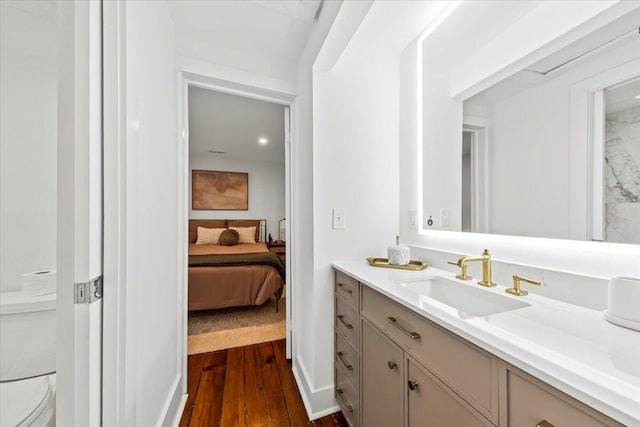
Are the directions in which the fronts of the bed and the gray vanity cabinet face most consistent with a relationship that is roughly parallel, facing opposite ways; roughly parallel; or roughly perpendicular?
roughly perpendicular

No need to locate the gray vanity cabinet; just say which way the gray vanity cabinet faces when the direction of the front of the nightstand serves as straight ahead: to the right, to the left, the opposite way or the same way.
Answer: to the right

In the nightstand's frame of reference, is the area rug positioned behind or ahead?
ahead

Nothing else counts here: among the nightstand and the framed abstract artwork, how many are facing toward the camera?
2

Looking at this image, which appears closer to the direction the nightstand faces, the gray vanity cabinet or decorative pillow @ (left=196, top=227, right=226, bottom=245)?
the gray vanity cabinet

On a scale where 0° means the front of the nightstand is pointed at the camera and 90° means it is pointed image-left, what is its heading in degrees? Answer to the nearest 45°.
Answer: approximately 0°

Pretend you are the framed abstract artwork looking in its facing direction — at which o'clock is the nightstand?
The nightstand is roughly at 10 o'clock from the framed abstract artwork.

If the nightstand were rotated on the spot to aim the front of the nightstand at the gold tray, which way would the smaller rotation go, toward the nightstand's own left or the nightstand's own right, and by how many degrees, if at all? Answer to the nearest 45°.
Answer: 0° — it already faces it
